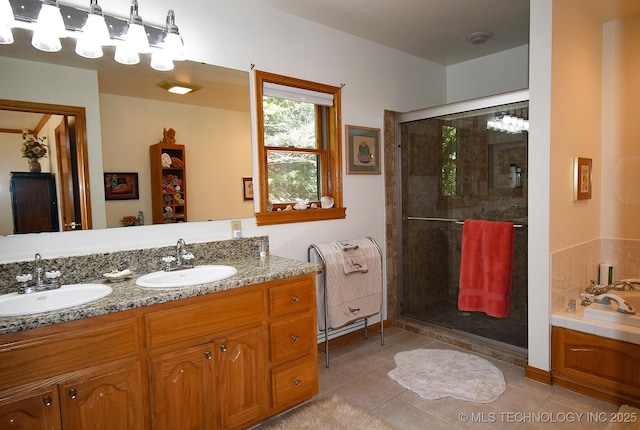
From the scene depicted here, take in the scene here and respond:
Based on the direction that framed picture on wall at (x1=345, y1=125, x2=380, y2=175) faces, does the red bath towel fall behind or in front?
in front

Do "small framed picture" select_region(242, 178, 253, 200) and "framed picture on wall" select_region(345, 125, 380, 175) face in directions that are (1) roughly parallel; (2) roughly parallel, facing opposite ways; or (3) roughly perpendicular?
roughly parallel

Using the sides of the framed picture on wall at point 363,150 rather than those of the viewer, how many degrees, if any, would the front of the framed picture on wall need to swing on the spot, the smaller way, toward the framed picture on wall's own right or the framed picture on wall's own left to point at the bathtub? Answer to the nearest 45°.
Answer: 0° — it already faces it

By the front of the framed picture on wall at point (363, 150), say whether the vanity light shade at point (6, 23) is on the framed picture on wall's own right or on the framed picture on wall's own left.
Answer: on the framed picture on wall's own right

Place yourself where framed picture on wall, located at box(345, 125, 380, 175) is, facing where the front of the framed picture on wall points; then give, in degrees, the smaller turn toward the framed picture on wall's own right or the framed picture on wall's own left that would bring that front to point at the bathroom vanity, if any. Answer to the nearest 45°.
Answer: approximately 90° to the framed picture on wall's own right

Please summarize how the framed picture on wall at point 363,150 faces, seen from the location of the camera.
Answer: facing the viewer and to the right of the viewer

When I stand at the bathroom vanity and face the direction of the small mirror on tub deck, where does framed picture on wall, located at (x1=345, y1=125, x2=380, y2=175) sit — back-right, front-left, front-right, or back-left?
front-left

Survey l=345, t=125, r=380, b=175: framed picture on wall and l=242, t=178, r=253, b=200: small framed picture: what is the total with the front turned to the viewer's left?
0
